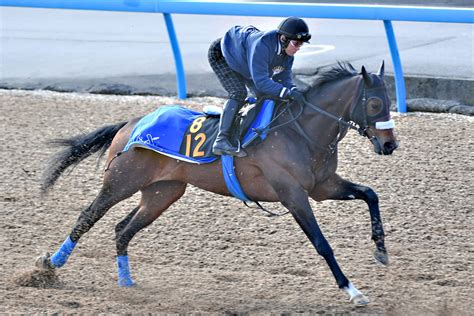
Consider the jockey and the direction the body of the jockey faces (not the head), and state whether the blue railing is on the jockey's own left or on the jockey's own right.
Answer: on the jockey's own left

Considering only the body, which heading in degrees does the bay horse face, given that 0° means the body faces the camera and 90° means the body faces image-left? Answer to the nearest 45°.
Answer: approximately 270°

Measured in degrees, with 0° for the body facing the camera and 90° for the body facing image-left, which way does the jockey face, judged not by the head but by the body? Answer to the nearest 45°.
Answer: approximately 270°

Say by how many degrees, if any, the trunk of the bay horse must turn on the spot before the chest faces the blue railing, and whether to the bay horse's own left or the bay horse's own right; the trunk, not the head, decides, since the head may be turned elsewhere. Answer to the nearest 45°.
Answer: approximately 90° to the bay horse's own left
